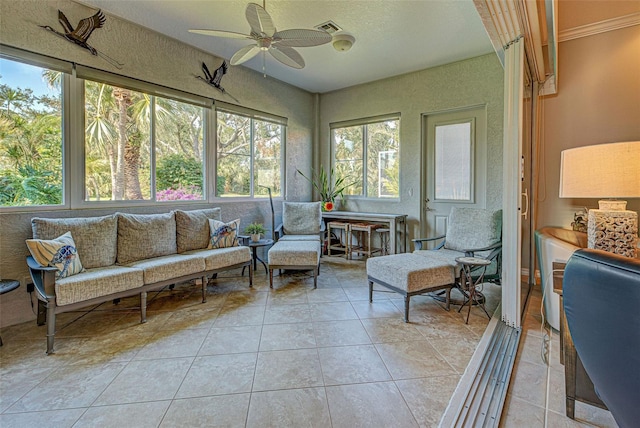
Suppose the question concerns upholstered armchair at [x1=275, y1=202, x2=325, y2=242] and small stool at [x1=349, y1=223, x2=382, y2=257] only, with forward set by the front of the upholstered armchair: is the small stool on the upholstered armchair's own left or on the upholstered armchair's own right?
on the upholstered armchair's own left

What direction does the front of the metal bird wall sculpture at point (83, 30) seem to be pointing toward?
to the viewer's left

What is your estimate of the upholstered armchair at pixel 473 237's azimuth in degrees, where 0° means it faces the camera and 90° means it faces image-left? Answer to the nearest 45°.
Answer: approximately 45°

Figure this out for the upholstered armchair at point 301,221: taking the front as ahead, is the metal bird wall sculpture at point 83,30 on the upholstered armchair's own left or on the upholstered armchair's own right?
on the upholstered armchair's own right

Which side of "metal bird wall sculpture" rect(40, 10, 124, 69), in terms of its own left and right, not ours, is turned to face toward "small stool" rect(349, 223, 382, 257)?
back

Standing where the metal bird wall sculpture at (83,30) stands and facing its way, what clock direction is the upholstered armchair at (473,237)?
The upholstered armchair is roughly at 7 o'clock from the metal bird wall sculpture.

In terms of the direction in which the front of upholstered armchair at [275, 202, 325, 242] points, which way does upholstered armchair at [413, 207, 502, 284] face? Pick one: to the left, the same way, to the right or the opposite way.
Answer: to the right

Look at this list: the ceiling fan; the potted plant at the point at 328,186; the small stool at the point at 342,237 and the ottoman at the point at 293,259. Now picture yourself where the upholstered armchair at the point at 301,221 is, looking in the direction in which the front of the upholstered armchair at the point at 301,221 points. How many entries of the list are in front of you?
2

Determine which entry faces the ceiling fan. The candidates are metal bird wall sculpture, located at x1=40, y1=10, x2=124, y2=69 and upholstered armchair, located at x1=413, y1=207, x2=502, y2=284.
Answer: the upholstered armchair

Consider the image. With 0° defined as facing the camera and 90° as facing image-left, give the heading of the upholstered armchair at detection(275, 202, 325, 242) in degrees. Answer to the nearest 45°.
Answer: approximately 0°

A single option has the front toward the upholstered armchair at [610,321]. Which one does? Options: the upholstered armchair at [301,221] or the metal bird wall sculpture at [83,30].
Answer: the upholstered armchair at [301,221]

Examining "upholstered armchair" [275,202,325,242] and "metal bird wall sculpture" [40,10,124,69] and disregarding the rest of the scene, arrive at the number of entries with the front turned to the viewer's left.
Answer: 1
